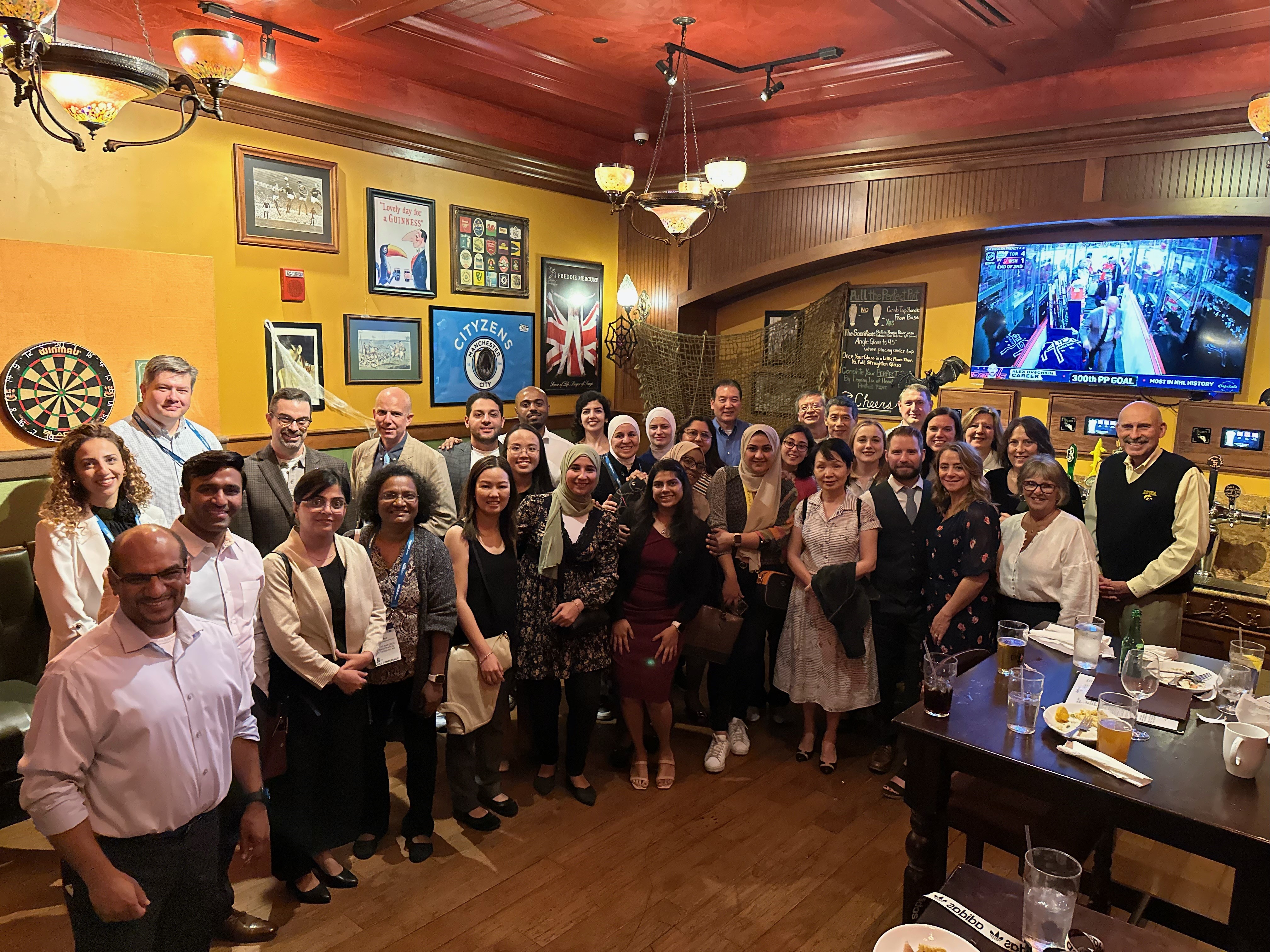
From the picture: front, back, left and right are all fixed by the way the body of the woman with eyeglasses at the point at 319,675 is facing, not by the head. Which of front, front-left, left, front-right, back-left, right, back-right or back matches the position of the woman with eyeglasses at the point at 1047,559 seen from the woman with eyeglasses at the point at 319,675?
front-left

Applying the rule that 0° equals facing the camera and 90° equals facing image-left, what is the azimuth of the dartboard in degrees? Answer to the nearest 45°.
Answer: approximately 0°

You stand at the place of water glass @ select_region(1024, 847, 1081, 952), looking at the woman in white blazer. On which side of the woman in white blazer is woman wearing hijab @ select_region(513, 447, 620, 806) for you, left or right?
right

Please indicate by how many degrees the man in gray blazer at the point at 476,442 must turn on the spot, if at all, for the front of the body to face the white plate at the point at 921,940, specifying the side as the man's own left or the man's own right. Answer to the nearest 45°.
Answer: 0° — they already face it

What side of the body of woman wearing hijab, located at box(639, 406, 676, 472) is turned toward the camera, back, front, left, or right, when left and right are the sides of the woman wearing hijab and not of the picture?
front

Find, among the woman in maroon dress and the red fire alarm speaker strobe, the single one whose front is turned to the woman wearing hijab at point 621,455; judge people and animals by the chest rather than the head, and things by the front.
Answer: the red fire alarm speaker strobe

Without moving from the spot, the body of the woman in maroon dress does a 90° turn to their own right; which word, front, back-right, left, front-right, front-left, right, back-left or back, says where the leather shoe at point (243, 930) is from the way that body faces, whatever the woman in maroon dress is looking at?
front-left

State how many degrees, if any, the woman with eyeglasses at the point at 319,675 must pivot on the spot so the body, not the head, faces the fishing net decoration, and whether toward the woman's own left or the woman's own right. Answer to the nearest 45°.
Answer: approximately 90° to the woman's own left

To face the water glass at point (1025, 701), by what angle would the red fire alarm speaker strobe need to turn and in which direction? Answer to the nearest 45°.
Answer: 0° — it already faces it

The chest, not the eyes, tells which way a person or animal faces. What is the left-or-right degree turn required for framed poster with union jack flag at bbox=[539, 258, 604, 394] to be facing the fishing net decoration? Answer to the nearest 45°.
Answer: approximately 45° to its left
